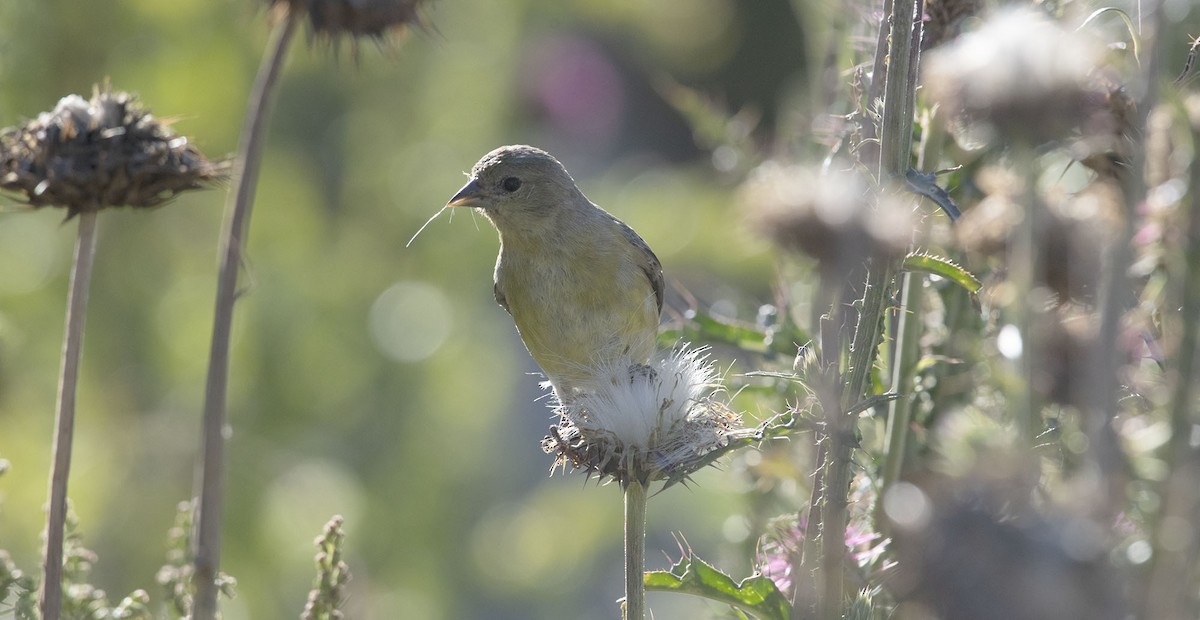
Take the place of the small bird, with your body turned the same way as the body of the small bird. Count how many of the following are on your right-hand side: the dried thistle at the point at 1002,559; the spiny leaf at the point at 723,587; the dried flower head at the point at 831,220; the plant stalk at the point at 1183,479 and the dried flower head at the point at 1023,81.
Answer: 0

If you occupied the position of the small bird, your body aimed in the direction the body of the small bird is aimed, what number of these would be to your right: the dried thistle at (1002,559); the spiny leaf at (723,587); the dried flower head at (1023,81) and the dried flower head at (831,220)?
0

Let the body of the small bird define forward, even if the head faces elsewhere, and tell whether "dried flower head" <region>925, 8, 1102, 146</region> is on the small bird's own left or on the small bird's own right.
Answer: on the small bird's own left

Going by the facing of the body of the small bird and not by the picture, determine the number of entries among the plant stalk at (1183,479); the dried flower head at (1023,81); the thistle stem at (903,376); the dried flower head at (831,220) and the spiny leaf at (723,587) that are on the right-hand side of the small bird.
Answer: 0

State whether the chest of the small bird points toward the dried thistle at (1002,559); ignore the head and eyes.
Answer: no

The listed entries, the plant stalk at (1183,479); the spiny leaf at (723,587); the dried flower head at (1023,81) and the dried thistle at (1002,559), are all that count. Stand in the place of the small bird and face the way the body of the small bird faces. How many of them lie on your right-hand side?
0

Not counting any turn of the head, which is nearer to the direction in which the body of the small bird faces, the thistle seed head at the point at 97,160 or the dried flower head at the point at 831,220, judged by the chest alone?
the thistle seed head

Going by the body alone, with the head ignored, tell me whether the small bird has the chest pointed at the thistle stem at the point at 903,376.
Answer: no

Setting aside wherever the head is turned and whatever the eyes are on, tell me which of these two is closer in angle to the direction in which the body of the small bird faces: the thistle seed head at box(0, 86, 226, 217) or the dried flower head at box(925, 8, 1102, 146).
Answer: the thistle seed head

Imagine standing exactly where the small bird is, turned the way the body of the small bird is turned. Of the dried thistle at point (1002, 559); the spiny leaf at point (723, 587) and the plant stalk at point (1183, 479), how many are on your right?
0

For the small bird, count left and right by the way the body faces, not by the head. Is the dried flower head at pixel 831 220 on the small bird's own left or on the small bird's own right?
on the small bird's own left

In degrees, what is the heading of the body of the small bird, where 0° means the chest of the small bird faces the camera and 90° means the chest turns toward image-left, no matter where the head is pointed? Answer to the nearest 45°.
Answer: approximately 45°
